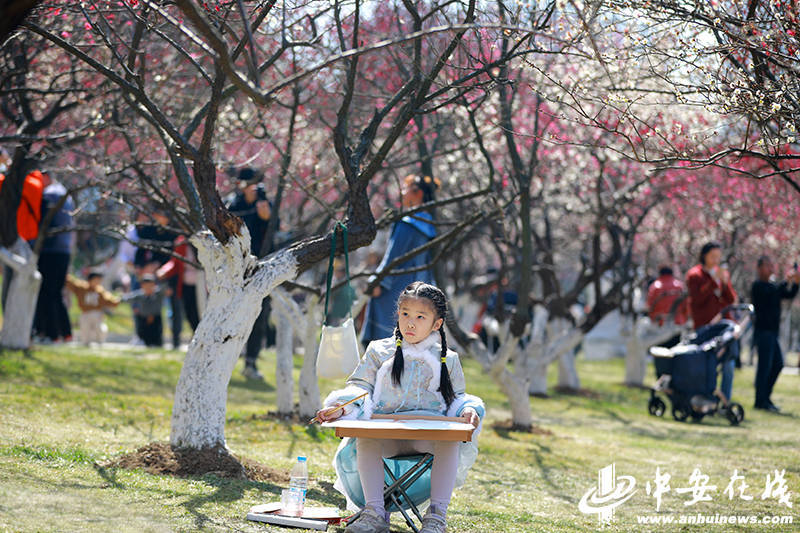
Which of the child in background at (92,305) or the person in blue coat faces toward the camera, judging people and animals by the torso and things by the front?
the child in background

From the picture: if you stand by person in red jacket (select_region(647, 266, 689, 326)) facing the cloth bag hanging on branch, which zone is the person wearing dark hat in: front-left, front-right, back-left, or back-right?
front-right

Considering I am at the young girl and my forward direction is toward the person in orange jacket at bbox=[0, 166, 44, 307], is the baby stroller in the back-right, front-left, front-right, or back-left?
front-right

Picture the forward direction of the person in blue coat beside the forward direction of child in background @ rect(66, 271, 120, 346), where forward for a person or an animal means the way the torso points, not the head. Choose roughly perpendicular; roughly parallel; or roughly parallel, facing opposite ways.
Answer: roughly perpendicular

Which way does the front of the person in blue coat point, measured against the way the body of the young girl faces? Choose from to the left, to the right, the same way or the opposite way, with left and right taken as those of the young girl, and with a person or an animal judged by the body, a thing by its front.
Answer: to the right

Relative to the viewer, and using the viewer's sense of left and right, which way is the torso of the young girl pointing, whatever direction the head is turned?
facing the viewer

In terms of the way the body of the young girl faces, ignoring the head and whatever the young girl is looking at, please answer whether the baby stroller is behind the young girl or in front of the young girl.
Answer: behind

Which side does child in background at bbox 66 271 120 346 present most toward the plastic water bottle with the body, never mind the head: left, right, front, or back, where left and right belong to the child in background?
front

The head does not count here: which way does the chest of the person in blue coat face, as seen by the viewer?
to the viewer's left

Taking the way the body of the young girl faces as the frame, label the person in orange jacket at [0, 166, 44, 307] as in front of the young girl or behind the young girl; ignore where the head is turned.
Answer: behind

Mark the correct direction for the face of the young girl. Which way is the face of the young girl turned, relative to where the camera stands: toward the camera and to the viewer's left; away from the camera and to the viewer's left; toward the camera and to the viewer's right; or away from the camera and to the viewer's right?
toward the camera and to the viewer's left

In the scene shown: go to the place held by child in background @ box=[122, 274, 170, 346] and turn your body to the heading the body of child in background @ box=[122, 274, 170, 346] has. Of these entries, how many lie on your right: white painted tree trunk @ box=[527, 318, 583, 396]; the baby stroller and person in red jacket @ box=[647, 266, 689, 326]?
0

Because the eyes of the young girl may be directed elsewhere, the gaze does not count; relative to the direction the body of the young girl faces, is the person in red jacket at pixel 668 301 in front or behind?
behind

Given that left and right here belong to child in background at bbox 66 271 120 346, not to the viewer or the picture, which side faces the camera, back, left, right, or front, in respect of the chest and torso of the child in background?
front

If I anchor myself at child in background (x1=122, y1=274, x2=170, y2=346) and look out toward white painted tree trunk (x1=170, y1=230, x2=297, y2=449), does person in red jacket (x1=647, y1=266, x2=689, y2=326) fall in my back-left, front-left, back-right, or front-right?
front-left

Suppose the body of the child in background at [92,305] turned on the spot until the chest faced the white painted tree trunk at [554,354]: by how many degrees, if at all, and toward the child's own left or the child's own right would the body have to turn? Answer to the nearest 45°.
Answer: approximately 45° to the child's own left

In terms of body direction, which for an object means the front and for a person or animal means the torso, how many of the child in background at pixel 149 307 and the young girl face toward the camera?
2
